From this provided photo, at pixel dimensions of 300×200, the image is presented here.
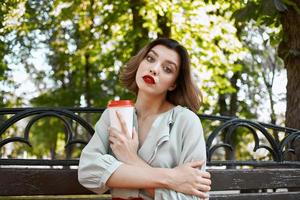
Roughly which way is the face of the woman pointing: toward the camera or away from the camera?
toward the camera

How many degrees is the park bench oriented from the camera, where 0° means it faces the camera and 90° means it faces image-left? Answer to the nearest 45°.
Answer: approximately 0°

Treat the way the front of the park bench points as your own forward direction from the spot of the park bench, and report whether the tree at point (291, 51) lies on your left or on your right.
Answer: on your left
